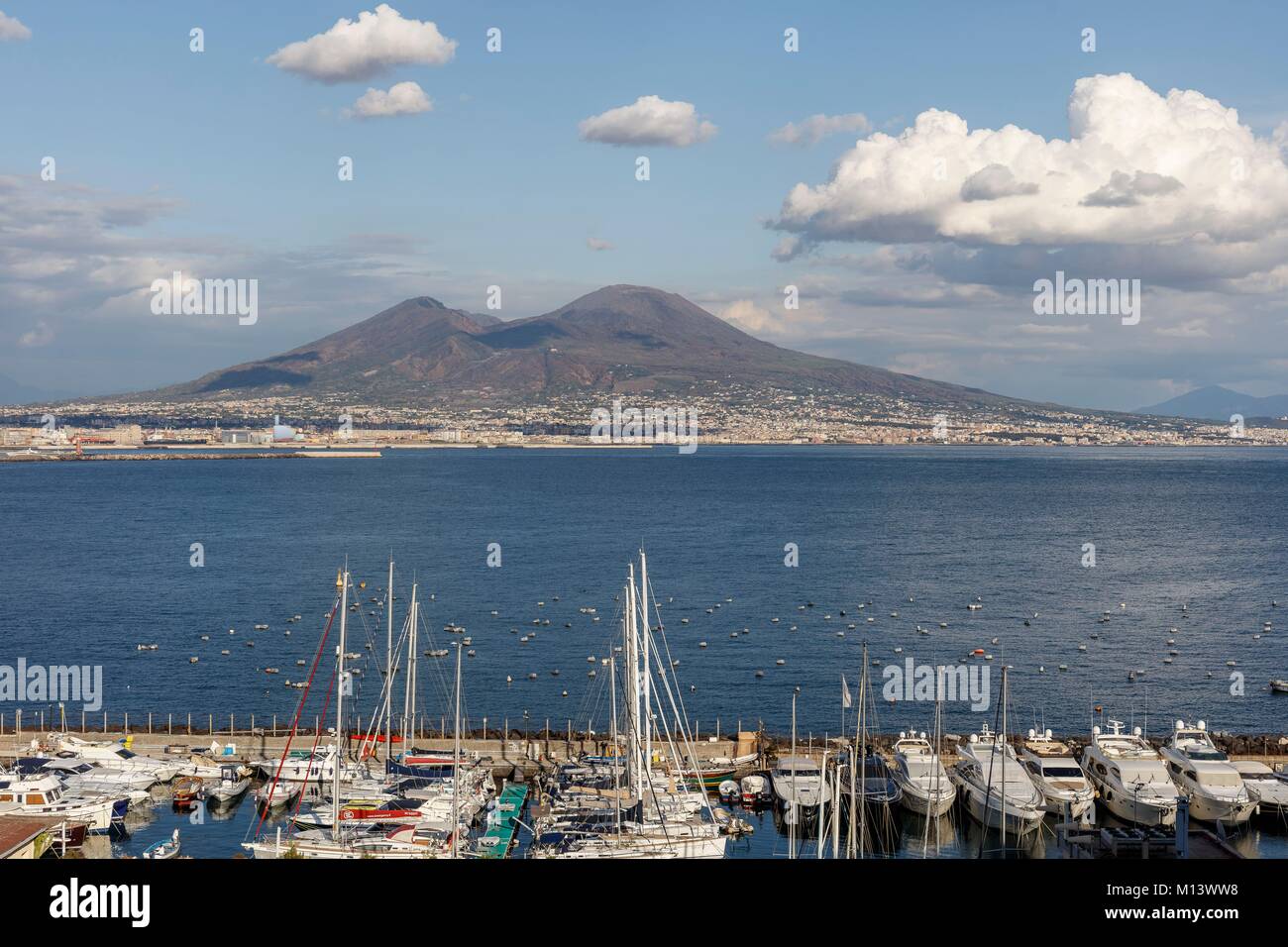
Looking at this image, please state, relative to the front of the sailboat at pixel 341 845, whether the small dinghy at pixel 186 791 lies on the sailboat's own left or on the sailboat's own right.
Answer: on the sailboat's own right

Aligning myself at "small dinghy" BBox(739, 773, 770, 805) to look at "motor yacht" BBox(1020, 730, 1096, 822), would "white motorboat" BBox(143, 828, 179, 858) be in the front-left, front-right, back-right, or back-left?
back-right

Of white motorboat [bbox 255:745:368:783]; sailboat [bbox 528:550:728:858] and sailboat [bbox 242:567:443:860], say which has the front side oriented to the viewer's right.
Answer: sailboat [bbox 528:550:728:858]

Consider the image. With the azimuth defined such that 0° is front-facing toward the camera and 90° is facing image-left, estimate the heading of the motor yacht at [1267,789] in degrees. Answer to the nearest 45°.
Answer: approximately 315°

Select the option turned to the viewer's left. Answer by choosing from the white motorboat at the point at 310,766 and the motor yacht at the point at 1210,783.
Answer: the white motorboat

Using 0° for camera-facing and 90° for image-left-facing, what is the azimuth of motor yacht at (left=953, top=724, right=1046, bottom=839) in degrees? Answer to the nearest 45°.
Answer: approximately 315°

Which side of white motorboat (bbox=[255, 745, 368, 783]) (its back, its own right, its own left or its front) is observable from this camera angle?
left

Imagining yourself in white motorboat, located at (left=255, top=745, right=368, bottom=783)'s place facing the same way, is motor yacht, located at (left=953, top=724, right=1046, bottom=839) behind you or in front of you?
behind

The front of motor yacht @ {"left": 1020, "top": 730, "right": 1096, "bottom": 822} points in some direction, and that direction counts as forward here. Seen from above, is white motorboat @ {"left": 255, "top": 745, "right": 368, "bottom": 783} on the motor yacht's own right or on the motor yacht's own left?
on the motor yacht's own right

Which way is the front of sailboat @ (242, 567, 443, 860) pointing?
to the viewer's left

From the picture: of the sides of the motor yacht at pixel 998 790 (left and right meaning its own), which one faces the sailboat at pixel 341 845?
right

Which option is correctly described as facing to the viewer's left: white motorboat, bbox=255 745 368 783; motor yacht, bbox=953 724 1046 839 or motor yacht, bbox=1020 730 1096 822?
the white motorboat

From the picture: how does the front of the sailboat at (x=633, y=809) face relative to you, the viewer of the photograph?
facing to the right of the viewer

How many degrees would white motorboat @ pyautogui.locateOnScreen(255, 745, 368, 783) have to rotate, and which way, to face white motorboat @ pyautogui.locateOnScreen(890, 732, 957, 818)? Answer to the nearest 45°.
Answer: approximately 180°
